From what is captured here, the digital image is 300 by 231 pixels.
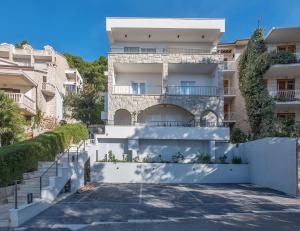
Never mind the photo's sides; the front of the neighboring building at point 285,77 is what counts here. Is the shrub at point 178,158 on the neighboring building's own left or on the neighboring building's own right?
on the neighboring building's own right

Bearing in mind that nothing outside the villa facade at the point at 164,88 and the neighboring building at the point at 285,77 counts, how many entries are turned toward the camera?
2

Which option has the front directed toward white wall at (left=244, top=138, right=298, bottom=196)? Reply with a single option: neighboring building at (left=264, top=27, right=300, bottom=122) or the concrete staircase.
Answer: the neighboring building

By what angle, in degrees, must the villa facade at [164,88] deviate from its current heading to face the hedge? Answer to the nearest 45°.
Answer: approximately 45° to its right

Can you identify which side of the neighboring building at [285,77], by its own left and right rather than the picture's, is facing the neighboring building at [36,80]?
right

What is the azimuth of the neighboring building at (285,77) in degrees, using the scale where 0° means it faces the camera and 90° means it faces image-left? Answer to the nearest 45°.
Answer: approximately 0°

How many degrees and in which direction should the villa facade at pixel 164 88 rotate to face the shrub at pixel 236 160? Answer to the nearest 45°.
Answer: approximately 45° to its left

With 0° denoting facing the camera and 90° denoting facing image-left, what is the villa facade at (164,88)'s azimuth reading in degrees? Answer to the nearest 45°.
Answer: approximately 0°

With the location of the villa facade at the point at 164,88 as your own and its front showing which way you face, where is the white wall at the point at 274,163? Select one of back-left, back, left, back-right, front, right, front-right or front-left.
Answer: front-left

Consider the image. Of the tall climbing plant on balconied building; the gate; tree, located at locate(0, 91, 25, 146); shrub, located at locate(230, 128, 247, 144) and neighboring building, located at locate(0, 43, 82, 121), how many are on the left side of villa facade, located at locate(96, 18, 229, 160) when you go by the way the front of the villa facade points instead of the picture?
2
